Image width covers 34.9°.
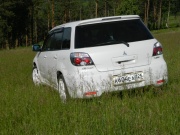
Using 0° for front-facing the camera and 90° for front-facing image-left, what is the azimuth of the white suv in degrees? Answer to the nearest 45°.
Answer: approximately 135°
